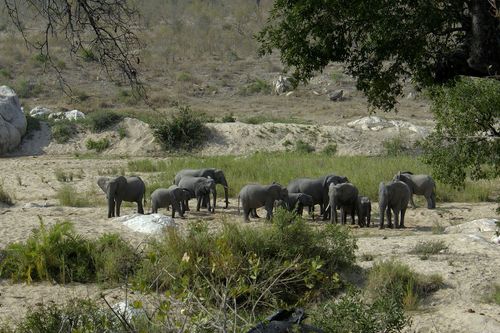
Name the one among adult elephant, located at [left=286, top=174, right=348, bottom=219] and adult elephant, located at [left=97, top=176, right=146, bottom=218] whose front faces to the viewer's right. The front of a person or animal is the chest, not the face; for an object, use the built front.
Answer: adult elephant, located at [left=286, top=174, right=348, bottom=219]

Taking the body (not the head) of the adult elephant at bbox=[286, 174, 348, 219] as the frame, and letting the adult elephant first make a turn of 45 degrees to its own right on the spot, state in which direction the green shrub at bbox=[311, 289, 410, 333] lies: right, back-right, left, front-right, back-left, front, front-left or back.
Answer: front-right

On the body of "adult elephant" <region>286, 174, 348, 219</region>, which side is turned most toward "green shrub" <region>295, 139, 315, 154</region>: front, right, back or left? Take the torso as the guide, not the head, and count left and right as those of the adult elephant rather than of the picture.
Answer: left

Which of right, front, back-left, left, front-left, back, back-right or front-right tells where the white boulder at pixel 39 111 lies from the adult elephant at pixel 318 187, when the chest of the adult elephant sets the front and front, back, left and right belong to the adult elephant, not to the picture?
back-left

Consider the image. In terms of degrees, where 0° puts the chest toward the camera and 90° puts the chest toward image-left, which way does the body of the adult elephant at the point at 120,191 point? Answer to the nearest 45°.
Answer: approximately 45°

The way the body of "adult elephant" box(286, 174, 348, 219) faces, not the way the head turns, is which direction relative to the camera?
to the viewer's right

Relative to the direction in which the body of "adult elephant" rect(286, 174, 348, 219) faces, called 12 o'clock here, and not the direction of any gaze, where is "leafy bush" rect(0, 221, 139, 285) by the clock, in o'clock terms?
The leafy bush is roughly at 4 o'clock from the adult elephant.

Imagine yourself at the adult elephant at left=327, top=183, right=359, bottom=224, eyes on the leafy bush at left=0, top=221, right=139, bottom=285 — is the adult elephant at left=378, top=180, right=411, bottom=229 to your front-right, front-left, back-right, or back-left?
back-left

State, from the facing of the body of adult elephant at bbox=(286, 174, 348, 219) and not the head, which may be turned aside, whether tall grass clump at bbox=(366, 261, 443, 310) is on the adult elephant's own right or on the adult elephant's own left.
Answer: on the adult elephant's own right

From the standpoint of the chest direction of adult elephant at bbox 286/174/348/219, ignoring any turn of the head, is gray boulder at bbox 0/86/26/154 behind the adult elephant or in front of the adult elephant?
behind

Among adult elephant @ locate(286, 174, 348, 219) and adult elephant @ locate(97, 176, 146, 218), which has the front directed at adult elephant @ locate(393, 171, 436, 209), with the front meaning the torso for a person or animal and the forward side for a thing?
adult elephant @ locate(286, 174, 348, 219)

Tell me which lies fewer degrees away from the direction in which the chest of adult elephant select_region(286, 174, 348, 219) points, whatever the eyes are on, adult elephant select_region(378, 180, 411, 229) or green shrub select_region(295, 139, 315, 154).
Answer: the adult elephant

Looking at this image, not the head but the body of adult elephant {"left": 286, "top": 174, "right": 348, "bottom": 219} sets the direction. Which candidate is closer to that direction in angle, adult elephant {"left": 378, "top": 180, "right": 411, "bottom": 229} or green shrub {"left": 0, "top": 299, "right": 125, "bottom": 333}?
the adult elephant

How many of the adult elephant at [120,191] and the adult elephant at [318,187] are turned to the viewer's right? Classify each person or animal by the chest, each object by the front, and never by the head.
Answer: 1
